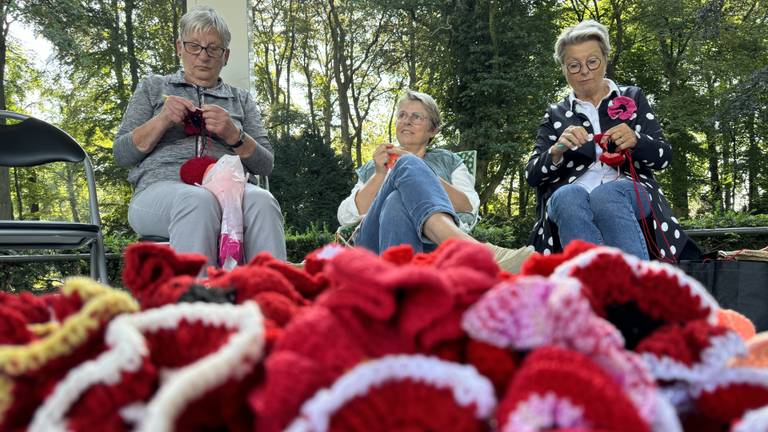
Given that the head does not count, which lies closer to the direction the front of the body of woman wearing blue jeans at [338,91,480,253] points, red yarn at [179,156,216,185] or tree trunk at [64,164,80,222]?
the red yarn

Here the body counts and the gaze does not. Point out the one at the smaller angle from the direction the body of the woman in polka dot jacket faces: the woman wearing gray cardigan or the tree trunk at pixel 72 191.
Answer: the woman wearing gray cardigan

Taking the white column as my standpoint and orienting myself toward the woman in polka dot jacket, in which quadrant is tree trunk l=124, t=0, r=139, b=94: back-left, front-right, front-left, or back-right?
back-left

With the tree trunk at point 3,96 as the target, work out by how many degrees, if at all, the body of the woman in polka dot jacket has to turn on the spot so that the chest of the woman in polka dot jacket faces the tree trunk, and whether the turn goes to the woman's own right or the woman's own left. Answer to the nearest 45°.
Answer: approximately 90° to the woman's own right

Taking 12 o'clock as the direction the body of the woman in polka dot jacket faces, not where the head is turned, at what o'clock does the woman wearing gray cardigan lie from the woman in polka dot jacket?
The woman wearing gray cardigan is roughly at 2 o'clock from the woman in polka dot jacket.

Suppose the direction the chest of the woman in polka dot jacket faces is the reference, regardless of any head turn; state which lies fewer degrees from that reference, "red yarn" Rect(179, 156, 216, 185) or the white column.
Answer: the red yarn

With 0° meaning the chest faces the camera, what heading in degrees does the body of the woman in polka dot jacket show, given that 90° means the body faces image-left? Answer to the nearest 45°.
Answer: approximately 0°

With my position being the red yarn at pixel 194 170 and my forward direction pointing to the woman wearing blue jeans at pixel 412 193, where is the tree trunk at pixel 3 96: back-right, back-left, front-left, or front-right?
back-left

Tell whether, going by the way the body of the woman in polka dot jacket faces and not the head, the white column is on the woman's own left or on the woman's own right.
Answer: on the woman's own right

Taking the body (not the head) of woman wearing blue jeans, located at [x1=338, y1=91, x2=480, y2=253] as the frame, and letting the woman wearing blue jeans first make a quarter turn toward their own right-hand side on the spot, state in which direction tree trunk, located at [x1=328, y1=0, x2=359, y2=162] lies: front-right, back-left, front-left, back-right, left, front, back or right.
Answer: right

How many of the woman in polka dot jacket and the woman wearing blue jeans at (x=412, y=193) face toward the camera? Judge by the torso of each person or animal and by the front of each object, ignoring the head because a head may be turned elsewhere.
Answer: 2

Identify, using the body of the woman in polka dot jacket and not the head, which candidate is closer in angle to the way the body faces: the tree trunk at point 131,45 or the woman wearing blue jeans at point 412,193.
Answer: the woman wearing blue jeans
